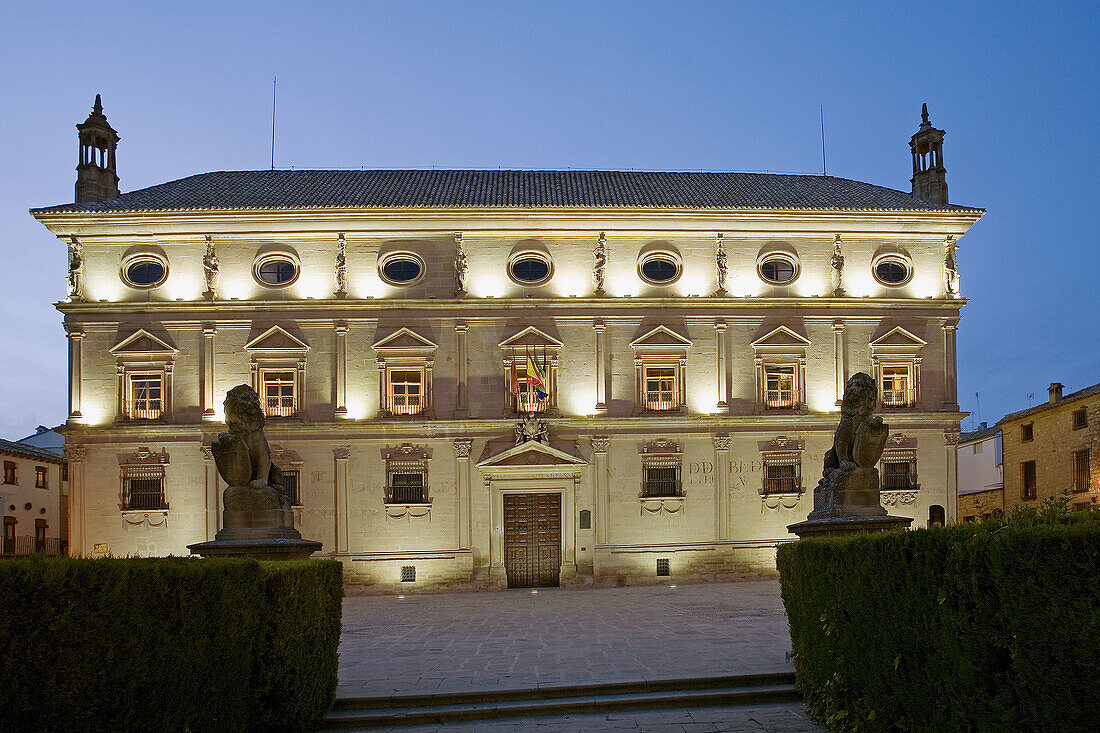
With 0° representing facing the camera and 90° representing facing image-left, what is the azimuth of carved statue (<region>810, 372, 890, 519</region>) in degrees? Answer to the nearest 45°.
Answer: approximately 315°

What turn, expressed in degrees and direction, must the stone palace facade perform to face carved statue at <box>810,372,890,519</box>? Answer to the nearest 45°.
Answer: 0° — it already faces it

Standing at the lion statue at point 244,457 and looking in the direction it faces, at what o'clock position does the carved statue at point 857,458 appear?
The carved statue is roughly at 8 o'clock from the lion statue.

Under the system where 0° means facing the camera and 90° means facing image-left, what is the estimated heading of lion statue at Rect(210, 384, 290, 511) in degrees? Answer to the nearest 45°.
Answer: approximately 45°
